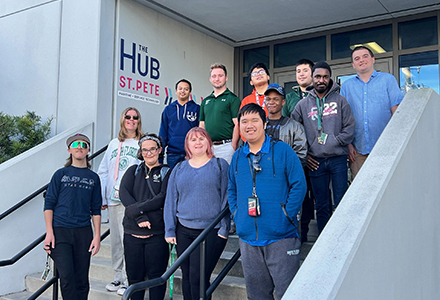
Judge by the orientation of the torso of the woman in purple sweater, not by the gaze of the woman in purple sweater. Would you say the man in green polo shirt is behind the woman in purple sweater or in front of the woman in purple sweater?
behind

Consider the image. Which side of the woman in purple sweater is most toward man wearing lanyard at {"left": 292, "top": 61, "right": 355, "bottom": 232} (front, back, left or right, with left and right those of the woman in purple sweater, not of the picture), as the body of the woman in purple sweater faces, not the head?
left

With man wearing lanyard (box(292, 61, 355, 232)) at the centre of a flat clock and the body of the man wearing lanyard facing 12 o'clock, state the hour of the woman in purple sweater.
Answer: The woman in purple sweater is roughly at 2 o'clock from the man wearing lanyard.

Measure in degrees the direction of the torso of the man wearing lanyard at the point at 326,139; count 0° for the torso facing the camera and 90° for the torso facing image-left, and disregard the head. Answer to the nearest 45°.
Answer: approximately 0°

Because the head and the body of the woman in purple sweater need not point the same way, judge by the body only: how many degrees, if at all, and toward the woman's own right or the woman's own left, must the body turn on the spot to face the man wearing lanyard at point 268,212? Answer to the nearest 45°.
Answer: approximately 45° to the woman's own left

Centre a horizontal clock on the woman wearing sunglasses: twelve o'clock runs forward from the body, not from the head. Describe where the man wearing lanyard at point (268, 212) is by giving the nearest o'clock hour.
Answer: The man wearing lanyard is roughly at 11 o'clock from the woman wearing sunglasses.

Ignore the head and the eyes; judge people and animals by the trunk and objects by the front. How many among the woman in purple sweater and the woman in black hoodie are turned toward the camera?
2

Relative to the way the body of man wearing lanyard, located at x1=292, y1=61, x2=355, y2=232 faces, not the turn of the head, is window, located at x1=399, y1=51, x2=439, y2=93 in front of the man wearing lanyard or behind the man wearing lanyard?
behind

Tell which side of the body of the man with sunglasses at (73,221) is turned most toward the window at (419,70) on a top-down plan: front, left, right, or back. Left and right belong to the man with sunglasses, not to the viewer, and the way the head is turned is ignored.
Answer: left
